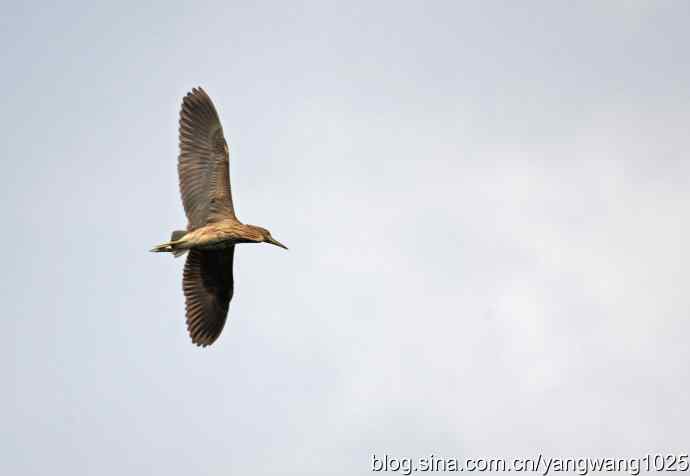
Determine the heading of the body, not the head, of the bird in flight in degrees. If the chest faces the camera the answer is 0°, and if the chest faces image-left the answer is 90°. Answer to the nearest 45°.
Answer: approximately 270°
